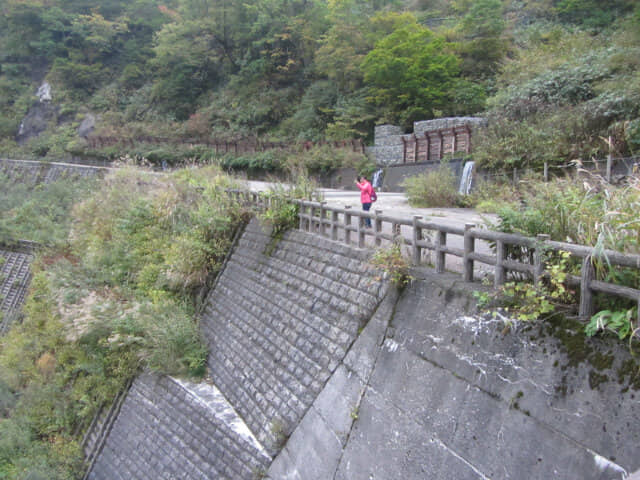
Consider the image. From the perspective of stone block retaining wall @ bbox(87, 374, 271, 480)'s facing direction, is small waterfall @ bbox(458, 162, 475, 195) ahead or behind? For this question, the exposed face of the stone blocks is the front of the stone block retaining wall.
behind

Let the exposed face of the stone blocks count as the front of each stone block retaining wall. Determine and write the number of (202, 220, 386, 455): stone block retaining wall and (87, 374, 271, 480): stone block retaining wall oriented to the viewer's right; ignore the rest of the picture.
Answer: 0

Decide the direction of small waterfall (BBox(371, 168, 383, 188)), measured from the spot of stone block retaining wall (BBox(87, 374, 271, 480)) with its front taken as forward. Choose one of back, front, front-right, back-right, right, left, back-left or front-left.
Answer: back

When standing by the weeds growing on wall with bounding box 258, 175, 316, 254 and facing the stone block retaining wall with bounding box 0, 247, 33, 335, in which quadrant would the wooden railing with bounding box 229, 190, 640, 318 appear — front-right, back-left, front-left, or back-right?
back-left

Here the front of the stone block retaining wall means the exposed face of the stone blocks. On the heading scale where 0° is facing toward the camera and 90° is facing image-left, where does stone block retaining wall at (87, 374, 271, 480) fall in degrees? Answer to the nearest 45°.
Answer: approximately 45°

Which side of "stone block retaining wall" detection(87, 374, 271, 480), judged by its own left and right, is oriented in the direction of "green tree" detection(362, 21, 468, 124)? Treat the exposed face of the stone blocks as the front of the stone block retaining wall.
back
